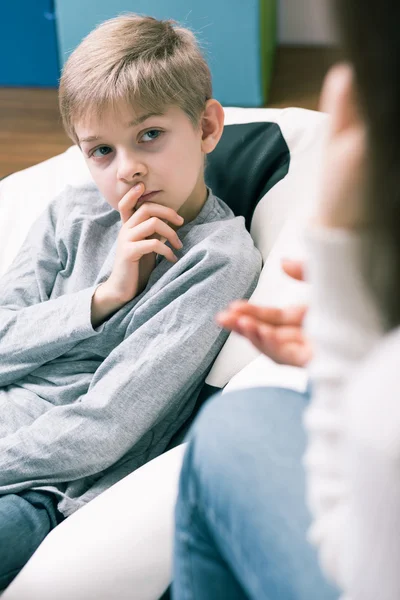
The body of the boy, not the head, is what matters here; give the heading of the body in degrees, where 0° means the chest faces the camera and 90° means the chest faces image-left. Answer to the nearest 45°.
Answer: approximately 45°

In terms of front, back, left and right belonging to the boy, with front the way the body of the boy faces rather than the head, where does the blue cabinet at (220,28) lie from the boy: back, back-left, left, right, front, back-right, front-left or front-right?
back-right

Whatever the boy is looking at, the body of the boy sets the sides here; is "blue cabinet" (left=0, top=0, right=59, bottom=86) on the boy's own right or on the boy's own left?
on the boy's own right
